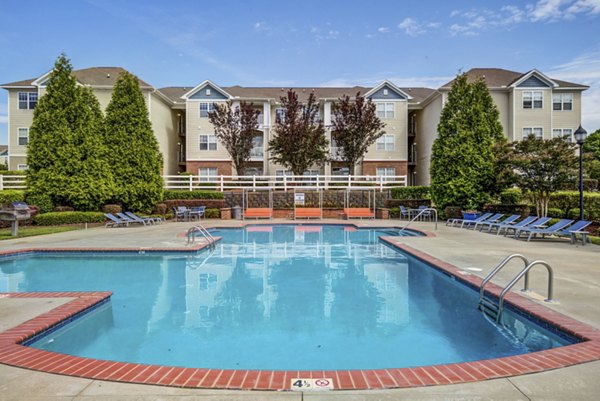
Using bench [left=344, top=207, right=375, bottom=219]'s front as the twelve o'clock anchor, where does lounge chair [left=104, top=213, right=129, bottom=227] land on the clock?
The lounge chair is roughly at 2 o'clock from the bench.

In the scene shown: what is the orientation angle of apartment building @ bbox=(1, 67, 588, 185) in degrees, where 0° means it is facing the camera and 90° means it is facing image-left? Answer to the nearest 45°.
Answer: approximately 0°

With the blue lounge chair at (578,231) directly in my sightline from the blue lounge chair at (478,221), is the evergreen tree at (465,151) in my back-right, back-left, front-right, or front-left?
back-left

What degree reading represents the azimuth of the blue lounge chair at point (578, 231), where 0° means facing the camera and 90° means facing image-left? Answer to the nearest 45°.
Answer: approximately 90°

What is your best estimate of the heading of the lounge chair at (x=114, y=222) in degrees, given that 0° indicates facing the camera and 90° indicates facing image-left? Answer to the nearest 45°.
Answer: approximately 270°

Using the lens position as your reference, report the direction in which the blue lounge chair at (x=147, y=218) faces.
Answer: facing to the right of the viewer

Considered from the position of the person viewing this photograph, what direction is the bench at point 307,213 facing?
facing the viewer

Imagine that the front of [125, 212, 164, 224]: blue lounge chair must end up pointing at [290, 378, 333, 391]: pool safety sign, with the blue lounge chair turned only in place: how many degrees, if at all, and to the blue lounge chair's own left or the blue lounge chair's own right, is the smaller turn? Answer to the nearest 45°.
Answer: approximately 90° to the blue lounge chair's own right

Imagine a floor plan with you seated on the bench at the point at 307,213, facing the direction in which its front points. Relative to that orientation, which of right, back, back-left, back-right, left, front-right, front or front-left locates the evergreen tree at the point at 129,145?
right

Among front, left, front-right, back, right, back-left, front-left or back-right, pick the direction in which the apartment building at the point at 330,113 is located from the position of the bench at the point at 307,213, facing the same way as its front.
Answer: back

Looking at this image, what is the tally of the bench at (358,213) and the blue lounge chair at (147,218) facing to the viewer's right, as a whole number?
1

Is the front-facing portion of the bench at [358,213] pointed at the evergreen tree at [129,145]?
no

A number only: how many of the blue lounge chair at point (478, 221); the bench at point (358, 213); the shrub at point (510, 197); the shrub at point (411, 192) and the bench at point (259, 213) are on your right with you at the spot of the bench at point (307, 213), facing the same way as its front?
1

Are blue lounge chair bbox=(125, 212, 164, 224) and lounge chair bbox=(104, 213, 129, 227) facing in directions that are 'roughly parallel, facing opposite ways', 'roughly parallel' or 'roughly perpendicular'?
roughly parallel

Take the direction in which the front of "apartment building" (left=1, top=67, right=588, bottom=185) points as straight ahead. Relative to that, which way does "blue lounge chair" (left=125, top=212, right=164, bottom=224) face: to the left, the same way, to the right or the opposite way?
to the left

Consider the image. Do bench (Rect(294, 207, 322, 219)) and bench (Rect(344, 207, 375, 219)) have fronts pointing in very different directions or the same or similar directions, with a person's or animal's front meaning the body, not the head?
same or similar directions
